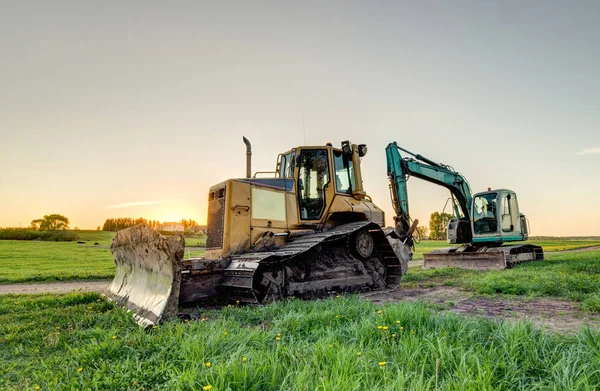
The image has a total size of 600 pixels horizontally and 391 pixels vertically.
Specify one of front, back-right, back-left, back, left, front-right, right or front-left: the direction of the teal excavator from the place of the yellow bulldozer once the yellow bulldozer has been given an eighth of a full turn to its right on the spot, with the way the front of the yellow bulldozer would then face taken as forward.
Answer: back-right

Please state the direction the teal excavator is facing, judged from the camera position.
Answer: facing the viewer and to the left of the viewer
